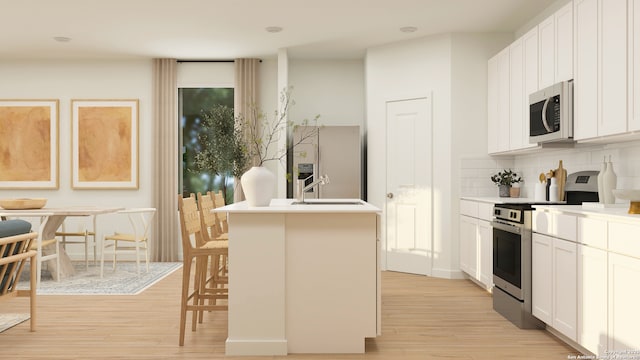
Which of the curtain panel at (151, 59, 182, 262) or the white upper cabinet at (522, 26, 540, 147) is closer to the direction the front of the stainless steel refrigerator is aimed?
the white upper cabinet

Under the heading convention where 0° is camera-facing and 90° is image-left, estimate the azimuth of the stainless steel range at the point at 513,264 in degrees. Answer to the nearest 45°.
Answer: approximately 45°

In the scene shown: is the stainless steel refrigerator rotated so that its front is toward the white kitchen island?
yes

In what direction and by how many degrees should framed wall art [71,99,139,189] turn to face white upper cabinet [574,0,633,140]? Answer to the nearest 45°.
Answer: approximately 45° to its left

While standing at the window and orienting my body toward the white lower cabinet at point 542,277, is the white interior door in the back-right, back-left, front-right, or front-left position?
front-left

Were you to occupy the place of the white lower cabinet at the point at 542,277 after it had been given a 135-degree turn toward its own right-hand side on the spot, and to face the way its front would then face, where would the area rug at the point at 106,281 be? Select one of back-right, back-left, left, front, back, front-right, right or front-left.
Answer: left

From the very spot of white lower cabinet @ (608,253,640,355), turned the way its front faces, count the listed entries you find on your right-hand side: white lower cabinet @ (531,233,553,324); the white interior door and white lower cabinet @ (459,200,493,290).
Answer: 3

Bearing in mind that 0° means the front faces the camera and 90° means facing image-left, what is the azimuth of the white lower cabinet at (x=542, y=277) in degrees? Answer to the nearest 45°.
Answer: approximately 45°

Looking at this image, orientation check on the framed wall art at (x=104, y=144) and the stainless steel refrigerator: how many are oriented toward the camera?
2

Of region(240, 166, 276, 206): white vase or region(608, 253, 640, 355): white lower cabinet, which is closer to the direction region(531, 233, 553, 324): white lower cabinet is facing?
the white vase

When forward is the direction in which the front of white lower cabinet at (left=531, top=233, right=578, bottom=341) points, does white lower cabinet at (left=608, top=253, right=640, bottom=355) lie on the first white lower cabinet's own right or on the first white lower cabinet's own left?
on the first white lower cabinet's own left

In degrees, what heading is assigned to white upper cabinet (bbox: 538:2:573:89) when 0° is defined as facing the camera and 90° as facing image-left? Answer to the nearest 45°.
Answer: approximately 45°

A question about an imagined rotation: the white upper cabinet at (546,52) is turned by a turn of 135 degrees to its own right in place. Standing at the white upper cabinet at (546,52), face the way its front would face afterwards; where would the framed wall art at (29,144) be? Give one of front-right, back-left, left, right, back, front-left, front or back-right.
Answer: left

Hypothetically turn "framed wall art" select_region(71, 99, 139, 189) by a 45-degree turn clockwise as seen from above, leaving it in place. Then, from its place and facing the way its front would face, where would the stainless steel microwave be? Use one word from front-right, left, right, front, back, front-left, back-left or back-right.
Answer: left
